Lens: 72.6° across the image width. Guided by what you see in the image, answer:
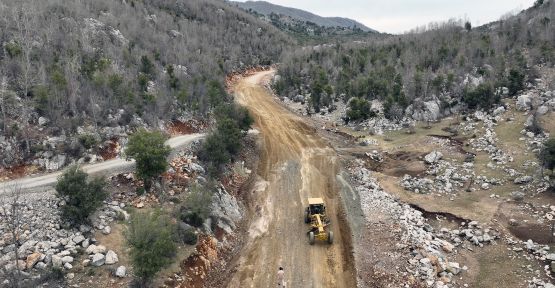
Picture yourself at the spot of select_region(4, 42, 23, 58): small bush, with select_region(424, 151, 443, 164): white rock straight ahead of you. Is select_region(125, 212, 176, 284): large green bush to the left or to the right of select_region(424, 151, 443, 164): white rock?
right

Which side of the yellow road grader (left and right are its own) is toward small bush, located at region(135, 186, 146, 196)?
right

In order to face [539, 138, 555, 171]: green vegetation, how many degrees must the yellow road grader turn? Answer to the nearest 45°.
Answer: approximately 90° to its left

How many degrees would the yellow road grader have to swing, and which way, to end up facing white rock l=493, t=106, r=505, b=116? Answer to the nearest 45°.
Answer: approximately 135° to its left

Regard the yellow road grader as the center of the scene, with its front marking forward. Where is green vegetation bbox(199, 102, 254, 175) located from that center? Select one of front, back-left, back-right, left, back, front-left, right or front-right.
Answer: back-right

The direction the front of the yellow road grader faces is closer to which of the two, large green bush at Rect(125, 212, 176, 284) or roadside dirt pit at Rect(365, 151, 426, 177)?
the large green bush

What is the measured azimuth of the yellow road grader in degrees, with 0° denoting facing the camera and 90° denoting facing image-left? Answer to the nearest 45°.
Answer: approximately 0°

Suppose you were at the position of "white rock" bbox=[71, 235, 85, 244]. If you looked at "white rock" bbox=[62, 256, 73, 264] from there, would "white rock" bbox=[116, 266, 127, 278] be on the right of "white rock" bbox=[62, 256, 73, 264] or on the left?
left

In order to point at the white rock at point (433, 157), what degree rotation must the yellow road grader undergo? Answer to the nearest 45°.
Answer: approximately 135° to its left

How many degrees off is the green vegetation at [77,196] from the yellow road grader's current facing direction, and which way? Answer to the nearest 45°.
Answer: approximately 90° to its right

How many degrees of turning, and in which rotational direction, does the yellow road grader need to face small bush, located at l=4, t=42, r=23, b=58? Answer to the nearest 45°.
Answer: approximately 90° to its right

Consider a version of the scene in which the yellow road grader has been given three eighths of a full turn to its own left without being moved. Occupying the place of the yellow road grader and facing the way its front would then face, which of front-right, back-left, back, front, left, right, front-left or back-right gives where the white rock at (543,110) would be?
front

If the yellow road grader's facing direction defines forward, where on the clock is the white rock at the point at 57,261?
The white rock is roughly at 2 o'clock from the yellow road grader.

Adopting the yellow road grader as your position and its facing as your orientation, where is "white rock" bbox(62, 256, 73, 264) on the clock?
The white rock is roughly at 2 o'clock from the yellow road grader.

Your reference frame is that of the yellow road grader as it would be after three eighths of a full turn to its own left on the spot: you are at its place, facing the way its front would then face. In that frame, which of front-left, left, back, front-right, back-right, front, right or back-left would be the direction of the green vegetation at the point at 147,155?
back-left

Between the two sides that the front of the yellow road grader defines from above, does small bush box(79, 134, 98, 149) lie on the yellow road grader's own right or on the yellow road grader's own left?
on the yellow road grader's own right

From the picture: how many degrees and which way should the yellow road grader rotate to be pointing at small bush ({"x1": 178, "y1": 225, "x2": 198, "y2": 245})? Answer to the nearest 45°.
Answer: approximately 45° to its right

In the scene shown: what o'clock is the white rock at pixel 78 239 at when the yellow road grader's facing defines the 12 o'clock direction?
The white rock is roughly at 2 o'clock from the yellow road grader.
